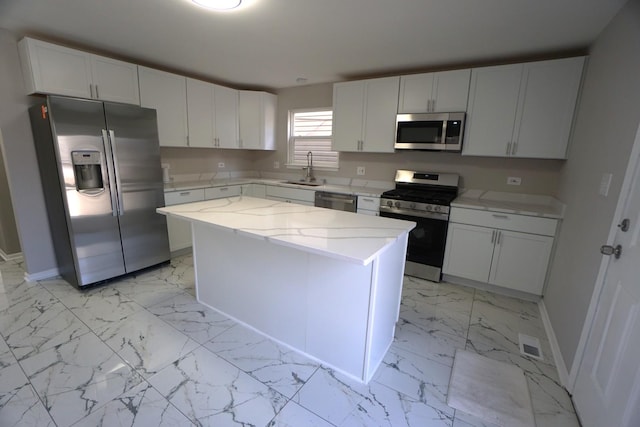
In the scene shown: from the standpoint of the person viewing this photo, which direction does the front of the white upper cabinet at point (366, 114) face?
facing the viewer and to the left of the viewer

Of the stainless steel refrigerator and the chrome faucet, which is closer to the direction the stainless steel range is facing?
the stainless steel refrigerator

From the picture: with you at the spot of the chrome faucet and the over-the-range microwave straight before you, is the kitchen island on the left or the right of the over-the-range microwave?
right

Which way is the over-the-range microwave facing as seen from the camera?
toward the camera

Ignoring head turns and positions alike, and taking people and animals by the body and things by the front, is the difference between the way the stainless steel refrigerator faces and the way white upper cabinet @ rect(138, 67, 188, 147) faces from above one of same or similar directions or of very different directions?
same or similar directions

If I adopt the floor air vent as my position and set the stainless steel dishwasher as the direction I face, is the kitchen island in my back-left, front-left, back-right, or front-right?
front-left

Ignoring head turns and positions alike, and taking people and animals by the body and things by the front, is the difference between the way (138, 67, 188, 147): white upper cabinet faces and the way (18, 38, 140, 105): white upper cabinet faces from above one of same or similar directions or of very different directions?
same or similar directions

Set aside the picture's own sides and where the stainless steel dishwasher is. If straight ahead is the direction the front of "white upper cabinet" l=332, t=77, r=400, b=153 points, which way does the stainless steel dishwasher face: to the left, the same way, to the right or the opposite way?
the same way

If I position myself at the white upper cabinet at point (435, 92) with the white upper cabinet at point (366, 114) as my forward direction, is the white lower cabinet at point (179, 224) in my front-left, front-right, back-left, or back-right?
front-left

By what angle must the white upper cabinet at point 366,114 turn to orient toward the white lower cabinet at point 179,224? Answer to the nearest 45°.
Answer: approximately 45° to its right

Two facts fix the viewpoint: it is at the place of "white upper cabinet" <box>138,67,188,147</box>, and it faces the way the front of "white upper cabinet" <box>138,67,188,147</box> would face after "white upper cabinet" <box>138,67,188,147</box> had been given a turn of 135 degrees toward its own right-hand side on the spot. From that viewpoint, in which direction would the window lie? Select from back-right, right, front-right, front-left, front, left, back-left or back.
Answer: back

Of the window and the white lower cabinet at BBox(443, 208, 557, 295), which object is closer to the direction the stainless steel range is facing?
the white lower cabinet

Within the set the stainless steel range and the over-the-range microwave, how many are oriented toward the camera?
2

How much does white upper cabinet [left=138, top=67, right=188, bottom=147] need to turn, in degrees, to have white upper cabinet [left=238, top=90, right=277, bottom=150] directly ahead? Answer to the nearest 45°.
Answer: approximately 45° to its left
